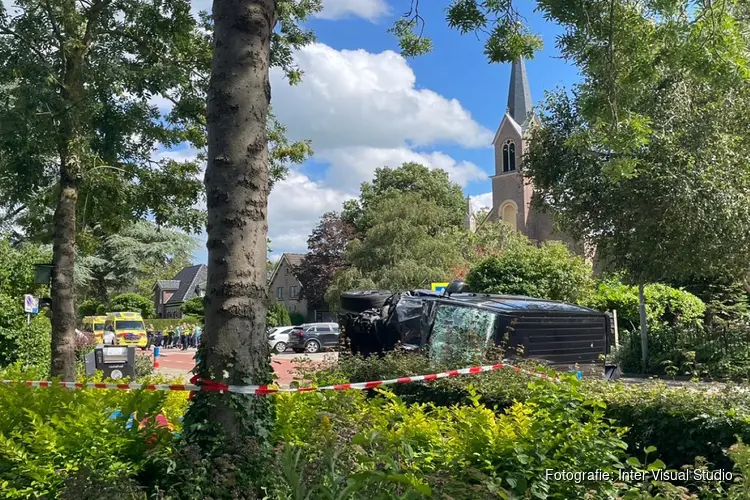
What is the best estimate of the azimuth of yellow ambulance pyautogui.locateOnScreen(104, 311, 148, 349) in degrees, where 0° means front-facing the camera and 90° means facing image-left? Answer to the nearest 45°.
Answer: approximately 315°

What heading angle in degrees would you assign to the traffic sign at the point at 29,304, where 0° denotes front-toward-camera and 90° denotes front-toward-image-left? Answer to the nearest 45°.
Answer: approximately 0°

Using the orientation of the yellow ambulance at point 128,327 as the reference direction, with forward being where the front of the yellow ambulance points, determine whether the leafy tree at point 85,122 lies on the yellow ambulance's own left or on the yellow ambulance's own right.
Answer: on the yellow ambulance's own right

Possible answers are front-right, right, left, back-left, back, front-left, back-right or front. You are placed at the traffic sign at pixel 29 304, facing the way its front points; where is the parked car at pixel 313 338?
back-left

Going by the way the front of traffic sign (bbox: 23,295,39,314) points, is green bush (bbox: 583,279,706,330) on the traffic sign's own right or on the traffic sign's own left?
on the traffic sign's own left

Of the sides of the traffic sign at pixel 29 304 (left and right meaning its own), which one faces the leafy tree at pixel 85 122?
front

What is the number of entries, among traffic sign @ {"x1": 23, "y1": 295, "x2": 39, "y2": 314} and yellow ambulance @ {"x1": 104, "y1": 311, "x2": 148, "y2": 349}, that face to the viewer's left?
0
